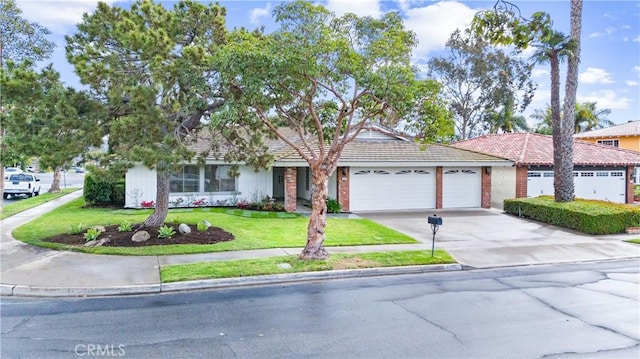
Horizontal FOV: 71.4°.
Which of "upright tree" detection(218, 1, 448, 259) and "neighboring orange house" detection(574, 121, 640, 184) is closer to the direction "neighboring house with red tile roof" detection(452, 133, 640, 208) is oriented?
the upright tree

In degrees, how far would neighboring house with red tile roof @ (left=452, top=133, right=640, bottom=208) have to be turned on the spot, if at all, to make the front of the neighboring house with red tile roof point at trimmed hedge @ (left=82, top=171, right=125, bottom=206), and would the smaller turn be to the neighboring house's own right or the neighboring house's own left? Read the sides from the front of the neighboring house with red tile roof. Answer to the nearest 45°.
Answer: approximately 45° to the neighboring house's own right

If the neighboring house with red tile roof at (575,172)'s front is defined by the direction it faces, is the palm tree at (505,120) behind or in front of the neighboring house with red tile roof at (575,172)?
behind

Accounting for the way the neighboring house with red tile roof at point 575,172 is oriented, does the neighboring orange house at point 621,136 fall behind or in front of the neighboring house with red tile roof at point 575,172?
behind

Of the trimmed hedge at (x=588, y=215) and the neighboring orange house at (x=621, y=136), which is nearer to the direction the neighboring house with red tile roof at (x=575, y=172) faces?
the trimmed hedge

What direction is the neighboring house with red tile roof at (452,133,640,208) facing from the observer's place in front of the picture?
facing the viewer

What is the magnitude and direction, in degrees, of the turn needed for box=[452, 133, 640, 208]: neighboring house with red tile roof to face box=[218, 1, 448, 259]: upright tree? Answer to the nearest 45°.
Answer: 0° — it already faces it

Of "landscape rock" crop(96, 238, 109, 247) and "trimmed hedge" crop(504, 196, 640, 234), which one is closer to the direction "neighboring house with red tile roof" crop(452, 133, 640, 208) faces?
the trimmed hedge

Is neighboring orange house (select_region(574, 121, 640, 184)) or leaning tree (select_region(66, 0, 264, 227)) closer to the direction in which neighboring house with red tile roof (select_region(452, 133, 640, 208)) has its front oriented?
the leaning tree

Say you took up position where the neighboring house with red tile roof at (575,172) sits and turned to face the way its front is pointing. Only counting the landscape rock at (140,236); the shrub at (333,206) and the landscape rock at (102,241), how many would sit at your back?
0

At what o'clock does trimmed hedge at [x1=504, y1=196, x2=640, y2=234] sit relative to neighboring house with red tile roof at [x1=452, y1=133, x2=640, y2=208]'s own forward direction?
The trimmed hedge is roughly at 12 o'clock from the neighboring house with red tile roof.
